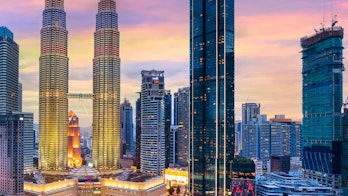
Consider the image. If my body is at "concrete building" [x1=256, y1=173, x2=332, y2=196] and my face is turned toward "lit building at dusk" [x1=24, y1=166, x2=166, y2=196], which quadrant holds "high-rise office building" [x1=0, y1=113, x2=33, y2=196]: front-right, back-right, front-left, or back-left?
front-left

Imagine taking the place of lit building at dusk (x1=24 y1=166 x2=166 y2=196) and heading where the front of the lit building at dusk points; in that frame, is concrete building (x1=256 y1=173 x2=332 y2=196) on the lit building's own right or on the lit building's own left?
on the lit building's own left

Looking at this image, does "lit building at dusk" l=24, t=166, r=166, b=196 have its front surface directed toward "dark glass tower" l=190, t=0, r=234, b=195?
no

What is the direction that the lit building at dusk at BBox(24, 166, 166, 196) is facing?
toward the camera
